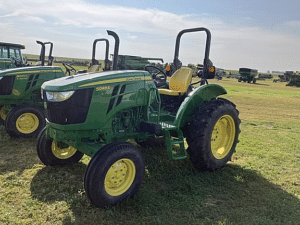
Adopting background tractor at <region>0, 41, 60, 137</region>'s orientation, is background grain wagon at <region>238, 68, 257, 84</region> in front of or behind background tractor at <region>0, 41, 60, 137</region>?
behind

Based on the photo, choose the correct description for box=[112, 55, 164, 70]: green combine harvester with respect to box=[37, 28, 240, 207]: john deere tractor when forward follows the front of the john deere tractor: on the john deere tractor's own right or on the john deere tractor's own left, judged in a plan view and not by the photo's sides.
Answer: on the john deere tractor's own right

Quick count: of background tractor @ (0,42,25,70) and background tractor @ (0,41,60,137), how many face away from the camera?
0

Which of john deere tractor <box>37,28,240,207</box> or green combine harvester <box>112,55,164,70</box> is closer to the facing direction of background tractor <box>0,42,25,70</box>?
the john deere tractor

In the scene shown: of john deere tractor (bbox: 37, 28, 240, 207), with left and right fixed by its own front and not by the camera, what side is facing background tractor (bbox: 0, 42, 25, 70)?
right

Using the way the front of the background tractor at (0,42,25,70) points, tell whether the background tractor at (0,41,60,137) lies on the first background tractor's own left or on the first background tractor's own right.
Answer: on the first background tractor's own left

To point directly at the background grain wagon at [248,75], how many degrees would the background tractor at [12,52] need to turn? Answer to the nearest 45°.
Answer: approximately 180°

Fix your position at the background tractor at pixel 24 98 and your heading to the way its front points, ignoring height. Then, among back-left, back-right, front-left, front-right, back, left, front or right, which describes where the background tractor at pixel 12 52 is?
back-right

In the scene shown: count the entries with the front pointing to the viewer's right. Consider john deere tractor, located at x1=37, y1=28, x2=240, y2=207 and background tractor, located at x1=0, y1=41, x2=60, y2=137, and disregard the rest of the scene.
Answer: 0
